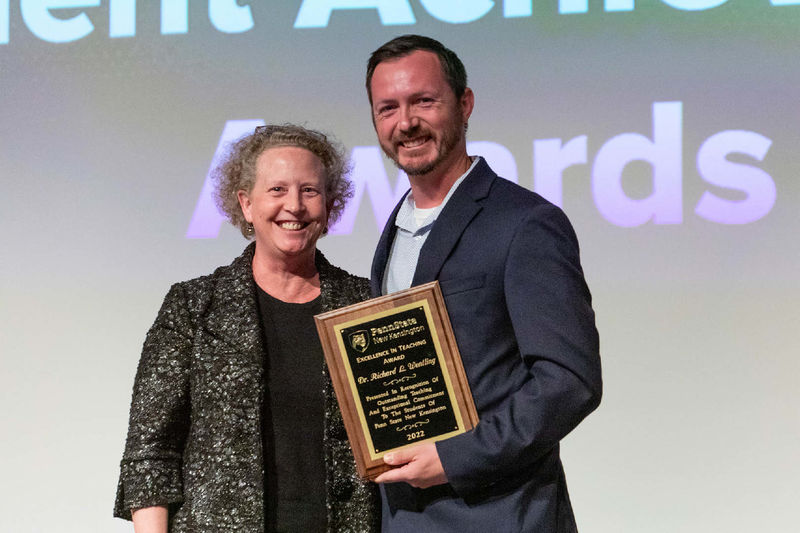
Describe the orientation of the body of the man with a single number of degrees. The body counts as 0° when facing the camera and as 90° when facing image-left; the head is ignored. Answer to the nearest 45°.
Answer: approximately 45°

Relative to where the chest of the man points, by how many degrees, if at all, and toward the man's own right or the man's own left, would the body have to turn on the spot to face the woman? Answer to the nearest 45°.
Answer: approximately 90° to the man's own right
